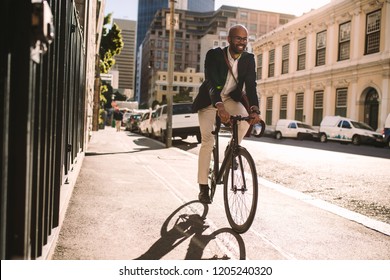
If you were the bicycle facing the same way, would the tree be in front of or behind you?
behind

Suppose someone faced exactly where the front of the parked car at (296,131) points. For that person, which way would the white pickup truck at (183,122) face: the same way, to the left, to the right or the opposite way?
the opposite way

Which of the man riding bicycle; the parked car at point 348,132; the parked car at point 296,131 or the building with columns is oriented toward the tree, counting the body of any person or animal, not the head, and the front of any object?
the building with columns

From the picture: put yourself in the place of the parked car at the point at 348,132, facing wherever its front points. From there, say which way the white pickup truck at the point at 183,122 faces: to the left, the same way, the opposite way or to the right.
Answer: the opposite way

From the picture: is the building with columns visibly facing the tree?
yes

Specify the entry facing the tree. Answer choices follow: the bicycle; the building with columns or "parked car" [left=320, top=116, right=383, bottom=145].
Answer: the building with columns

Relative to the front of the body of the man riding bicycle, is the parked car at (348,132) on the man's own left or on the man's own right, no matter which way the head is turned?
on the man's own left

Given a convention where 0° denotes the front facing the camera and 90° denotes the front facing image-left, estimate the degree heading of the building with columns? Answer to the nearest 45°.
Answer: approximately 45°

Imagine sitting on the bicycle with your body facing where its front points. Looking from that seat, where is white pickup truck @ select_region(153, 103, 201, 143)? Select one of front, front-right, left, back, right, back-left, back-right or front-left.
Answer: back-left
